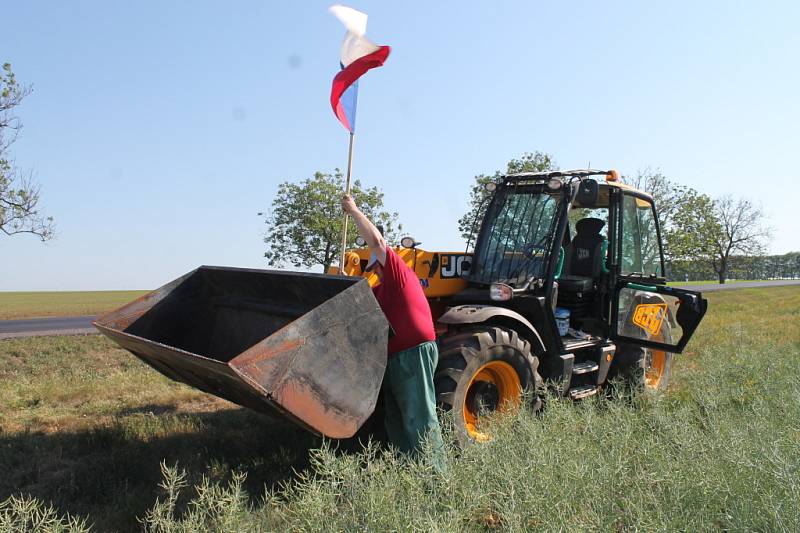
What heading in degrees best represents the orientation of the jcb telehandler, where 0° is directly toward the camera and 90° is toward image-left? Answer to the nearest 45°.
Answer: approximately 45°
